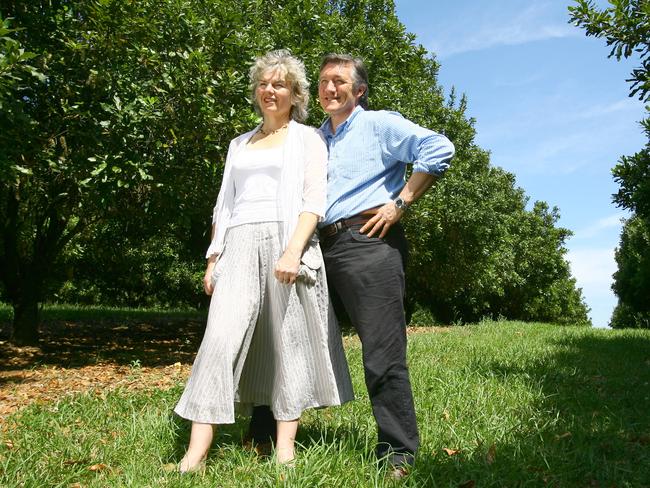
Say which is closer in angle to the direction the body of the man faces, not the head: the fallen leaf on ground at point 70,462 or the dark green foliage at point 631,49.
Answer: the fallen leaf on ground

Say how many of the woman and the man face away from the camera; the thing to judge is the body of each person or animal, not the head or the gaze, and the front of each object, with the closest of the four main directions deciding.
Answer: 0

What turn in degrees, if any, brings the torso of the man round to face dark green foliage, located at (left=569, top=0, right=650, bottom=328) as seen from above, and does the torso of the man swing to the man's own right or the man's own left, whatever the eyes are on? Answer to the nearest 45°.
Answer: approximately 180°

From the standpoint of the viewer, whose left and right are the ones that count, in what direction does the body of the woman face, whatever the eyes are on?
facing the viewer and to the left of the viewer

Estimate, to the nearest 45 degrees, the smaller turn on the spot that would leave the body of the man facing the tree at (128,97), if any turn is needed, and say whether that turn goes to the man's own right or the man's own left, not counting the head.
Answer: approximately 90° to the man's own right

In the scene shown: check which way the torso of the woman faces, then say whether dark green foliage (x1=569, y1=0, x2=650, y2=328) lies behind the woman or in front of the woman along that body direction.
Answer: behind

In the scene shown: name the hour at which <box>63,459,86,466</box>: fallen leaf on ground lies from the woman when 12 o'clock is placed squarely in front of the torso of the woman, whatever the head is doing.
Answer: The fallen leaf on ground is roughly at 2 o'clock from the woman.

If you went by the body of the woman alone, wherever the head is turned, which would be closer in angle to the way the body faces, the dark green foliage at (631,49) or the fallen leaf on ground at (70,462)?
the fallen leaf on ground
